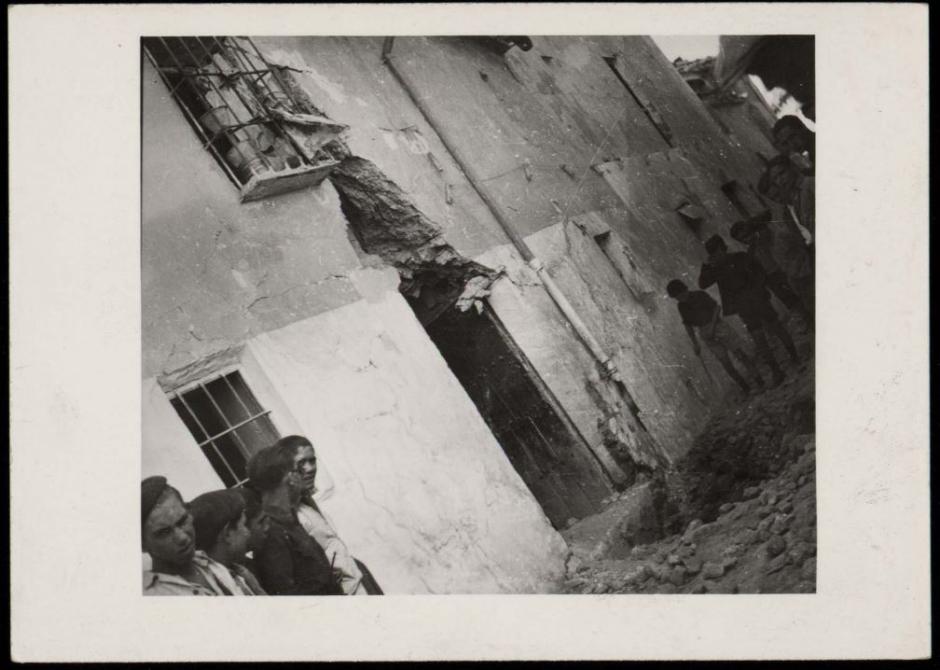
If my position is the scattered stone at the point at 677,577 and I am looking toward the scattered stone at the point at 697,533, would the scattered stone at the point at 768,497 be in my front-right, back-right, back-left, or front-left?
front-right

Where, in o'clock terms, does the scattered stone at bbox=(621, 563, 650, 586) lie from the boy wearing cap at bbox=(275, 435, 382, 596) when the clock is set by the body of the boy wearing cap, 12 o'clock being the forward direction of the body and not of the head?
The scattered stone is roughly at 10 o'clock from the boy wearing cap.

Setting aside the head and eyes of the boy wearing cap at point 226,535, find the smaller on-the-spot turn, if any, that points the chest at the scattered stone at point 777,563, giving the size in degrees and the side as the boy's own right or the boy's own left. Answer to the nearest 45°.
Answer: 0° — they already face it

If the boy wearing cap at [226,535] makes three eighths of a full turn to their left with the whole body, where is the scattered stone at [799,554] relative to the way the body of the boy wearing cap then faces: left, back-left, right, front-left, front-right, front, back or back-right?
back-right

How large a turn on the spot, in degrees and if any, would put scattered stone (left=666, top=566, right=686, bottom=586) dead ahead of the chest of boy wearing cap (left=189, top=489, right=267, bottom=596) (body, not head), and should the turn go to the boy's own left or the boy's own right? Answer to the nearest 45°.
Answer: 0° — they already face it

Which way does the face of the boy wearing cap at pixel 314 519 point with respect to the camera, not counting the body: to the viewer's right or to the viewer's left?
to the viewer's right

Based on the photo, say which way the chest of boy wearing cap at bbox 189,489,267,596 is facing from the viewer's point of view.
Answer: to the viewer's right

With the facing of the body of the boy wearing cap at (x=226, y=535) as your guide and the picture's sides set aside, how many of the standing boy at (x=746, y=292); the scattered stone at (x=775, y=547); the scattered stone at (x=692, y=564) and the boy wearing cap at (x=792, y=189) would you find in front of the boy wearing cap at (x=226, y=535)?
4

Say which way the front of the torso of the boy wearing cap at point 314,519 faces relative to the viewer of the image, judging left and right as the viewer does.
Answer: facing the viewer and to the right of the viewer
